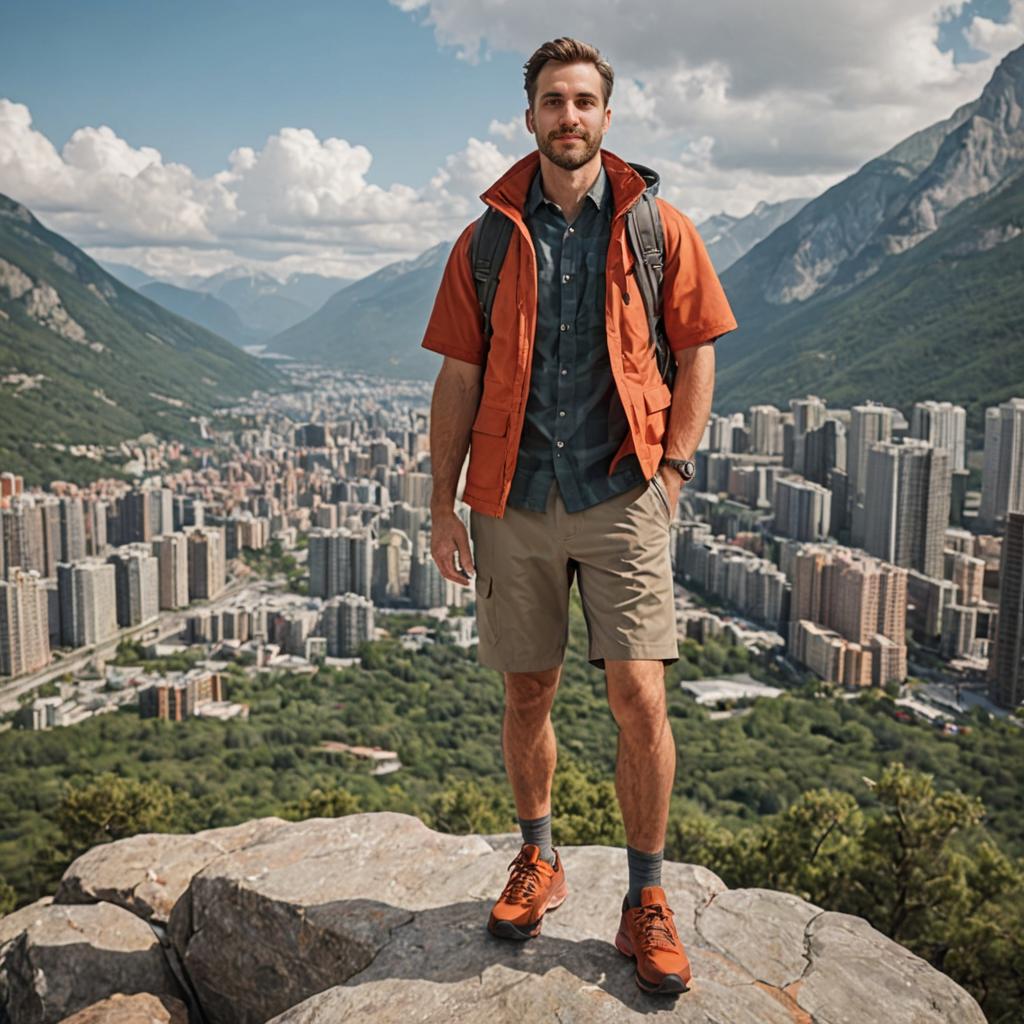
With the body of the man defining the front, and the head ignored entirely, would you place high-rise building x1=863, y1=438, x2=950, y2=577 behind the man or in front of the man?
behind

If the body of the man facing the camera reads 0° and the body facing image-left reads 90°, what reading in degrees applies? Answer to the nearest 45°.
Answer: approximately 0°

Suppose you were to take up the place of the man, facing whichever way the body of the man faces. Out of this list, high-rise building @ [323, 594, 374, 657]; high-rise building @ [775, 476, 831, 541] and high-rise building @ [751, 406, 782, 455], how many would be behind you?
3

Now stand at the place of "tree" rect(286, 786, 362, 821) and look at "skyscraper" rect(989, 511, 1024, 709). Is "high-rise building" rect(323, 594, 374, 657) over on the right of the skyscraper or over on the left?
left

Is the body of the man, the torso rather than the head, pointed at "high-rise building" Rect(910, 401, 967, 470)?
no

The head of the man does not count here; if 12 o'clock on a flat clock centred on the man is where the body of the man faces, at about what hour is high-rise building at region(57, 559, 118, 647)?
The high-rise building is roughly at 5 o'clock from the man.

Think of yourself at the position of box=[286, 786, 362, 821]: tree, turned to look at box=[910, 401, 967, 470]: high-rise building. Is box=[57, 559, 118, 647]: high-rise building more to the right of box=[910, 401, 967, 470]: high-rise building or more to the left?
left

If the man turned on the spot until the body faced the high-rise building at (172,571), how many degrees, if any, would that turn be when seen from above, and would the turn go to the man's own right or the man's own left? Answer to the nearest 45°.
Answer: approximately 135° to the man's own right

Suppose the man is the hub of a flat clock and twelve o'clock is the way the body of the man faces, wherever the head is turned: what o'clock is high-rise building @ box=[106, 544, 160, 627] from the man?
The high-rise building is roughly at 5 o'clock from the man.

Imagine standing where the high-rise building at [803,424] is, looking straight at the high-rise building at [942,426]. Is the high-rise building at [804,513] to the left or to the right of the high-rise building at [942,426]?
right

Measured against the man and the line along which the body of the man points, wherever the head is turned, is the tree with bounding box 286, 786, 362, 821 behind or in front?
behind

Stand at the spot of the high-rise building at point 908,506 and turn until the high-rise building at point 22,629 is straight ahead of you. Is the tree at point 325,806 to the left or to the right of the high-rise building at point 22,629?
left

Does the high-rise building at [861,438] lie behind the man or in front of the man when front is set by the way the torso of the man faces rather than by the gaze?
behind

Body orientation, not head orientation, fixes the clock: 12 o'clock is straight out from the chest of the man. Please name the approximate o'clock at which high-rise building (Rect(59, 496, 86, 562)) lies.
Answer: The high-rise building is roughly at 5 o'clock from the man.

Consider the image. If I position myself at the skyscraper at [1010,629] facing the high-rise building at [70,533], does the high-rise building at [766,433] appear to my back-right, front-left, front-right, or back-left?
front-right

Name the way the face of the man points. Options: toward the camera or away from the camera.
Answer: toward the camera

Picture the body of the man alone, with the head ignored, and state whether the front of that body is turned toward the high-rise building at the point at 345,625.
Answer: no
